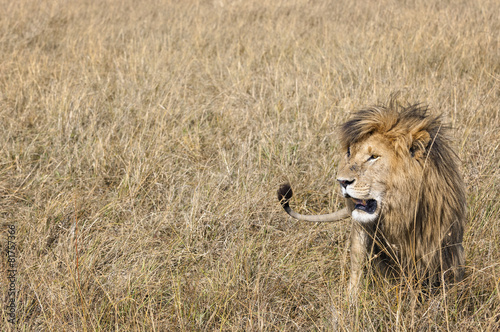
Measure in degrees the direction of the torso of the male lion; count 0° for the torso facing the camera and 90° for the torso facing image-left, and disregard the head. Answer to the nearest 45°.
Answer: approximately 0°
